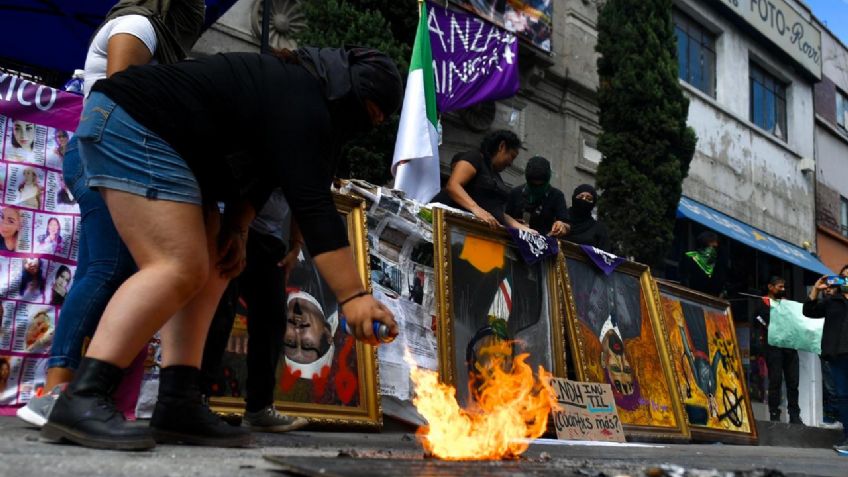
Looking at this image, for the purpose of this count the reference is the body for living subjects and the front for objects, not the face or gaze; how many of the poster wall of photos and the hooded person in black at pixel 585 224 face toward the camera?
2

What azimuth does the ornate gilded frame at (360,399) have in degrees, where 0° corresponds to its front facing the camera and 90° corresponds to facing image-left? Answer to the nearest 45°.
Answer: approximately 0°

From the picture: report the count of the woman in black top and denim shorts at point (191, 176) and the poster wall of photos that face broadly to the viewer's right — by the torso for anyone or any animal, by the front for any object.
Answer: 1

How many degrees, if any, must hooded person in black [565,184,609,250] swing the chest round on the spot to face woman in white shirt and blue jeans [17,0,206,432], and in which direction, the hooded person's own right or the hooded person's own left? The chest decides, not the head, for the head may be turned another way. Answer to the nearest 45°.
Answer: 0° — they already face them

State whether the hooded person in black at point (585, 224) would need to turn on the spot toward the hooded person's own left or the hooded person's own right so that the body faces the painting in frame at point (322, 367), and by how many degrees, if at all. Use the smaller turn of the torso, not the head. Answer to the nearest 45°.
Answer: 0° — they already face it

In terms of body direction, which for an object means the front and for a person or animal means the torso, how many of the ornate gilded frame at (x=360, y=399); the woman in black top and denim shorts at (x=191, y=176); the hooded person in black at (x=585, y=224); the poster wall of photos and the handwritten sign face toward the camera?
4

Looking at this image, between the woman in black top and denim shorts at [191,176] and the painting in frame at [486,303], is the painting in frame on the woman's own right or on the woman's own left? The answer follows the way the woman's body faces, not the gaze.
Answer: on the woman's own left

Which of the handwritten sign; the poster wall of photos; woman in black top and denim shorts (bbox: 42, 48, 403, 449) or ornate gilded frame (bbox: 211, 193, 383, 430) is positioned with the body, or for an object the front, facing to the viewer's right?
the woman in black top and denim shorts
